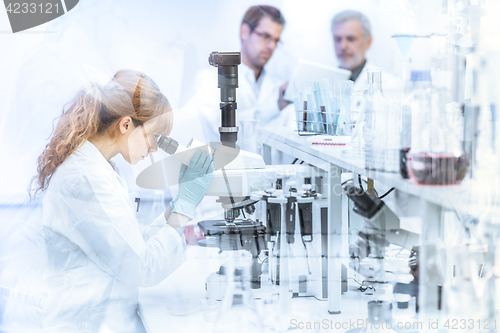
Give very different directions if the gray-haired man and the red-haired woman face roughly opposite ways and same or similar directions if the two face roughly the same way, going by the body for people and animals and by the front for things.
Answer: very different directions

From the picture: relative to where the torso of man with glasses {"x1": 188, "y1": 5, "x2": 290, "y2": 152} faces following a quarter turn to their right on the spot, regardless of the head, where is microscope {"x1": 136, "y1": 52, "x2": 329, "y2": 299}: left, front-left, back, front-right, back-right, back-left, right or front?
front-left

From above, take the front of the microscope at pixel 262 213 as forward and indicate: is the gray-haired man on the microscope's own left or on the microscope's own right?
on the microscope's own right

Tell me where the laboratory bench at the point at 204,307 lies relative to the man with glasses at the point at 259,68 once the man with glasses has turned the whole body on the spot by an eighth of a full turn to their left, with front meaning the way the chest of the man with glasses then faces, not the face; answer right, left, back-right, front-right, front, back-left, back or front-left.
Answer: right

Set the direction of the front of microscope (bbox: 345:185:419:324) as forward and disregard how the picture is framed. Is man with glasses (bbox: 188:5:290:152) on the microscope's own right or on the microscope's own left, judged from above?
on the microscope's own right

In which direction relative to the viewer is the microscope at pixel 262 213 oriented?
to the viewer's left

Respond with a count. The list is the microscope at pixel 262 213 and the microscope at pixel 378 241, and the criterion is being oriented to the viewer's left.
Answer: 2

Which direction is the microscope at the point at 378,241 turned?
to the viewer's left

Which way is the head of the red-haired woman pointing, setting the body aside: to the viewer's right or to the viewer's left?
to the viewer's right

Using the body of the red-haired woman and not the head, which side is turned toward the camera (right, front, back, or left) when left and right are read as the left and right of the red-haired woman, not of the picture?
right

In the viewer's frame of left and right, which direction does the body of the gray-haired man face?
facing the viewer and to the left of the viewer

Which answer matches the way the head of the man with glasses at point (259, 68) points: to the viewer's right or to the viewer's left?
to the viewer's right

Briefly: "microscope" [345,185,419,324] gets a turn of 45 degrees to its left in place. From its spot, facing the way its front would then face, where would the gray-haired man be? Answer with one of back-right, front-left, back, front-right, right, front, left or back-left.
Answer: back-right

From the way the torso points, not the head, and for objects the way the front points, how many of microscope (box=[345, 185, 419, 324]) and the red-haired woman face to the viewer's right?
1

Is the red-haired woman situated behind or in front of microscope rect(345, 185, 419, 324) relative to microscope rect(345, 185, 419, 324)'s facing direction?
in front
